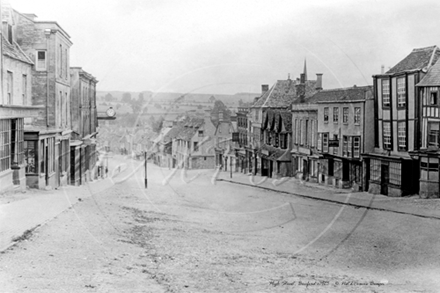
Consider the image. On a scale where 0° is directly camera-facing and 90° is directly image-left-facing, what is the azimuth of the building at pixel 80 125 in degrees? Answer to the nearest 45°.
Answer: approximately 315°

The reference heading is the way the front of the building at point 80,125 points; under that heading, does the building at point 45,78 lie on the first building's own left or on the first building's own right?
on the first building's own right

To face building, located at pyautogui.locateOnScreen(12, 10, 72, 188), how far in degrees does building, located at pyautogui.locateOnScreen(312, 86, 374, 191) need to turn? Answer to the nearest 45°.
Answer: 0° — it already faces it

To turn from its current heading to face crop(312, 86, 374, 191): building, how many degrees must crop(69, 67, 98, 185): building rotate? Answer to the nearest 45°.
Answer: approximately 45° to its left

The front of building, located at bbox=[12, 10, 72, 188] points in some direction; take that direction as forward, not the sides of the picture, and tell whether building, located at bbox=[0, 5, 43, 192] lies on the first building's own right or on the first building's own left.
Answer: on the first building's own right

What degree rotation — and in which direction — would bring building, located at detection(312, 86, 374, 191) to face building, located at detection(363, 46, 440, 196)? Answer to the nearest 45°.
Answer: approximately 90° to its left

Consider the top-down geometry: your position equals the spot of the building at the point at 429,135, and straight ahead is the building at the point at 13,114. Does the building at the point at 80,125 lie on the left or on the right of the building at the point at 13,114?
right

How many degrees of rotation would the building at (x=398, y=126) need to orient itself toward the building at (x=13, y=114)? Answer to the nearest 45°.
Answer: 0° — it already faces it

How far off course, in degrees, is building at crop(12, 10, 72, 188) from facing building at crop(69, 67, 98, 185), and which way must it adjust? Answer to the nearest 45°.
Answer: approximately 135° to its left

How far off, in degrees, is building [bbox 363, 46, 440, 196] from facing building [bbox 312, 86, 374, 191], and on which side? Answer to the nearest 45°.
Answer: approximately 90° to its right

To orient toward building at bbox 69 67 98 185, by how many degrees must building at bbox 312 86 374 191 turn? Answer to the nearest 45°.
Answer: approximately 45° to its right
